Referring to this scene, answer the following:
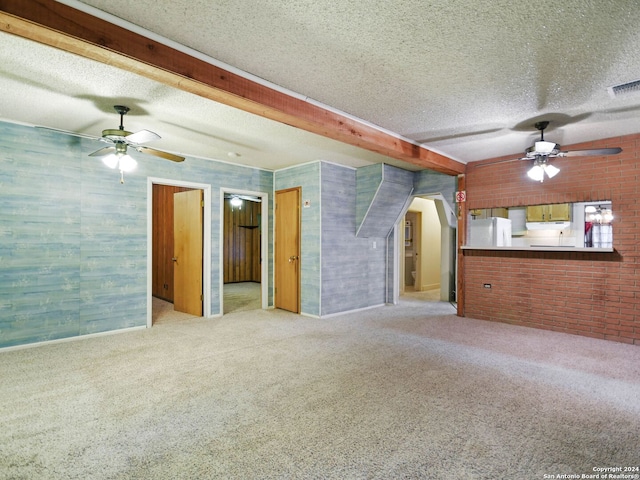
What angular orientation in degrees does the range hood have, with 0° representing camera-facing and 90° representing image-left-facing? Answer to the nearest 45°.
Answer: approximately 0°

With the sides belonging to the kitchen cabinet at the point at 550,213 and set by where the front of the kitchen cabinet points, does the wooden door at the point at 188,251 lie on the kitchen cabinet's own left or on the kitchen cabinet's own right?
on the kitchen cabinet's own right

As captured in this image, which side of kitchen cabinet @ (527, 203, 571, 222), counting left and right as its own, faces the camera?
front

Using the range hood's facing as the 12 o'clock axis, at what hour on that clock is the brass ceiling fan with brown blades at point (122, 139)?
The brass ceiling fan with brown blades is roughly at 1 o'clock from the range hood.

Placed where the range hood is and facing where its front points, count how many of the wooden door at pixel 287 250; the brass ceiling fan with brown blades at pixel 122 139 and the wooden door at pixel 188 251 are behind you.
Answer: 0

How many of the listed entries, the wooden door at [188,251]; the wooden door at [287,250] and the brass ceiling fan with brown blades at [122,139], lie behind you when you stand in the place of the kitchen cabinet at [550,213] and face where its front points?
0

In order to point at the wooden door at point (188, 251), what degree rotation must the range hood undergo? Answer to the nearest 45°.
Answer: approximately 45° to its right

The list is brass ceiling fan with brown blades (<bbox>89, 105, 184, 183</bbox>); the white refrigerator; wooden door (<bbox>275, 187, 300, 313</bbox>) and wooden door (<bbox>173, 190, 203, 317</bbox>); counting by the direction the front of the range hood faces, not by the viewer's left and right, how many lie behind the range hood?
0
